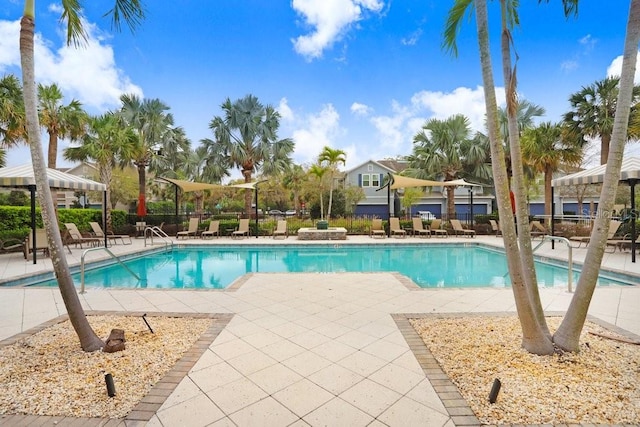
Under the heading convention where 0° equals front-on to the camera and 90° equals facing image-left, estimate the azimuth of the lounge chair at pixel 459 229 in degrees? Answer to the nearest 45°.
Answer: approximately 315°

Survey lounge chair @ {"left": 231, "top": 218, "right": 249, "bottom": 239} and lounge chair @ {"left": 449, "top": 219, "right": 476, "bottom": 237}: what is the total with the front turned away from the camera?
0

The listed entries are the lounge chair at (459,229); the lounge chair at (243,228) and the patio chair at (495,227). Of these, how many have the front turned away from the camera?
0

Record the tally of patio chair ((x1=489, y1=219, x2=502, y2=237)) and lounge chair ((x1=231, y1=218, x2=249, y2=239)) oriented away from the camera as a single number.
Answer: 0

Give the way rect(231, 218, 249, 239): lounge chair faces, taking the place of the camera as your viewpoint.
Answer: facing the viewer and to the left of the viewer

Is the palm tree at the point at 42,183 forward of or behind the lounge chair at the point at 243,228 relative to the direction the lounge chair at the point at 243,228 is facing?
forward

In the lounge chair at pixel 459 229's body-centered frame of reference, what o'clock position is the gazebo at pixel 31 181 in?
The gazebo is roughly at 3 o'clock from the lounge chair.

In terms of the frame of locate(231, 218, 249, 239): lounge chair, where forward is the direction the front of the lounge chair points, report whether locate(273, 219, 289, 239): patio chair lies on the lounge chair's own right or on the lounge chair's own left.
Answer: on the lounge chair's own left

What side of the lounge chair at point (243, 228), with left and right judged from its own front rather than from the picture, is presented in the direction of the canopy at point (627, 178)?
left

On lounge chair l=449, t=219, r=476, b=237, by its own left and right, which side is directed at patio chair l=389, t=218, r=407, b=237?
right

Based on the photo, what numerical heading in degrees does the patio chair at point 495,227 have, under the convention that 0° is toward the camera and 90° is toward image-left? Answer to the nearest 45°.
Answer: approximately 315°

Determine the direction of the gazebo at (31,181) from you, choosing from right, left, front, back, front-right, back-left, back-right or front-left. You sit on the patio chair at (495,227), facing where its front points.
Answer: right

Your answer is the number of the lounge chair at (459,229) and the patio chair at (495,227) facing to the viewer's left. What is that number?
0

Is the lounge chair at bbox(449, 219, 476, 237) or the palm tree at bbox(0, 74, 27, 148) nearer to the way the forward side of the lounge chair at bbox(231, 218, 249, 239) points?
the palm tree

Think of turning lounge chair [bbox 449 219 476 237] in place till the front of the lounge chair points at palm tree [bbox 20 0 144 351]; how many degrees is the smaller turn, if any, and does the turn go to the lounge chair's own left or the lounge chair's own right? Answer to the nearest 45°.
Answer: approximately 45° to the lounge chair's own right

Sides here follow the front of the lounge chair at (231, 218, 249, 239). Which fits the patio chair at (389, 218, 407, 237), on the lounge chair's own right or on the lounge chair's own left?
on the lounge chair's own left

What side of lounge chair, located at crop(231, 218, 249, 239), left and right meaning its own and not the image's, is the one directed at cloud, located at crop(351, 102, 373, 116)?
back
